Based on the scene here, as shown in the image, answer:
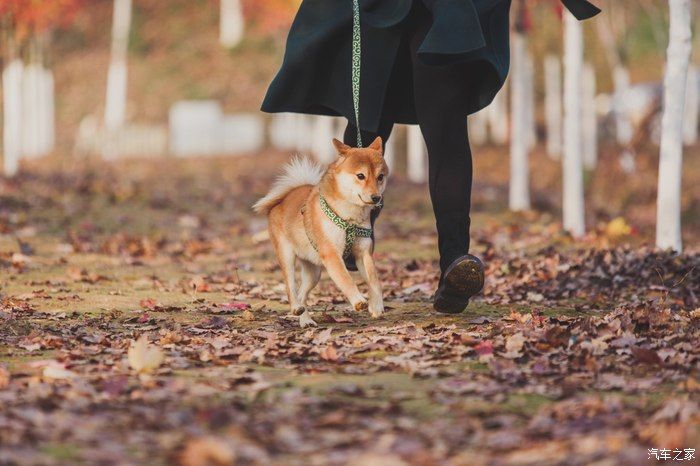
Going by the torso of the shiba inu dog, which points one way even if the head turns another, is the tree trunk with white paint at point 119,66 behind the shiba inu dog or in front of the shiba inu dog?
behind

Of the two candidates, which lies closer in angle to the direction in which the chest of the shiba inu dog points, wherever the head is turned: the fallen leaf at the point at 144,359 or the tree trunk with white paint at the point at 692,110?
the fallen leaf

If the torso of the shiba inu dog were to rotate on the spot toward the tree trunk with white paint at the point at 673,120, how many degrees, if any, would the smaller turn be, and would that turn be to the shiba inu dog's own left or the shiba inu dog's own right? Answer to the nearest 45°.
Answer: approximately 90° to the shiba inu dog's own left

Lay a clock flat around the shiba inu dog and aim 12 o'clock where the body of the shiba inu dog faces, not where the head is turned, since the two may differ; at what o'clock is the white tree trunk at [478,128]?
The white tree trunk is roughly at 8 o'clock from the shiba inu dog.

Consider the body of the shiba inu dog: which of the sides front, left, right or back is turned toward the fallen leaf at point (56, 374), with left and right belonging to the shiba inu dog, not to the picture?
right

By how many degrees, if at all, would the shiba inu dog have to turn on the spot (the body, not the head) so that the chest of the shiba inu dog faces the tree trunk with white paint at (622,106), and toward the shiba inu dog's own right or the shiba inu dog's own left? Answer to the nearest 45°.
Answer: approximately 135° to the shiba inu dog's own left

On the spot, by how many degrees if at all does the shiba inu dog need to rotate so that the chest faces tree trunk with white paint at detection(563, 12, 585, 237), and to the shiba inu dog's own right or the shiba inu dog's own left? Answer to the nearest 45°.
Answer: approximately 135° to the shiba inu dog's own left

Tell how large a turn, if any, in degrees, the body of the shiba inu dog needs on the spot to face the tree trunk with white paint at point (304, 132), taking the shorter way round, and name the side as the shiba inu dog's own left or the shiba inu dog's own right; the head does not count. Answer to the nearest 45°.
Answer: approximately 135° to the shiba inu dog's own left

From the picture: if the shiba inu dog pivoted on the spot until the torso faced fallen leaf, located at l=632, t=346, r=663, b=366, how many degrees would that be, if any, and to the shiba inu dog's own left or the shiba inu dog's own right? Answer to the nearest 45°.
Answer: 0° — it already faces it

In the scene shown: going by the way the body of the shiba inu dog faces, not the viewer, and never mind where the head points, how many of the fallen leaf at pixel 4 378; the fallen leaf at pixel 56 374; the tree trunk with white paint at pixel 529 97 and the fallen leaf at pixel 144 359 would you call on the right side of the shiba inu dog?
3

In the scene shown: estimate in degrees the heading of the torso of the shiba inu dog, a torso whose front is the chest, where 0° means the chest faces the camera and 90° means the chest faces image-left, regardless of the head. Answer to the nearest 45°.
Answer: approximately 315°

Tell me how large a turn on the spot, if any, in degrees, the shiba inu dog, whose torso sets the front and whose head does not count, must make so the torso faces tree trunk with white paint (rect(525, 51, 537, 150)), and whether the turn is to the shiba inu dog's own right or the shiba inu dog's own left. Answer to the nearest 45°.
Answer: approximately 135° to the shiba inu dog's own left

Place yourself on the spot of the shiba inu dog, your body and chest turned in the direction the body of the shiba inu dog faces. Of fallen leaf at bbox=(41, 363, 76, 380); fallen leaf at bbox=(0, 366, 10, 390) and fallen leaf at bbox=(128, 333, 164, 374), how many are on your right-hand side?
3
